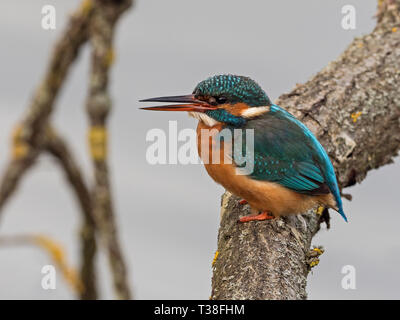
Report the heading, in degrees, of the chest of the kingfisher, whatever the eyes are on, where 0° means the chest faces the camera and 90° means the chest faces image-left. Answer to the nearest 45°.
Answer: approximately 90°
